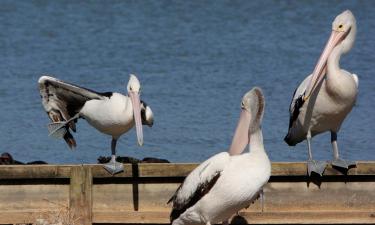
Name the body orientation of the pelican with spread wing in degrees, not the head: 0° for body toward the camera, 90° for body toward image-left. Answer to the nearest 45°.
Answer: approximately 315°

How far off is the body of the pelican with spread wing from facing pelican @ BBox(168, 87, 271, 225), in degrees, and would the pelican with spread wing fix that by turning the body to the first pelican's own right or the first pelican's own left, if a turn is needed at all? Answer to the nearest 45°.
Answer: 0° — it already faces it

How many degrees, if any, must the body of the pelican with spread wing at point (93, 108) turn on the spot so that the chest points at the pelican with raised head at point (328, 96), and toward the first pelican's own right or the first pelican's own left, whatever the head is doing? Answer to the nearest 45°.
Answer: approximately 45° to the first pelican's own left
